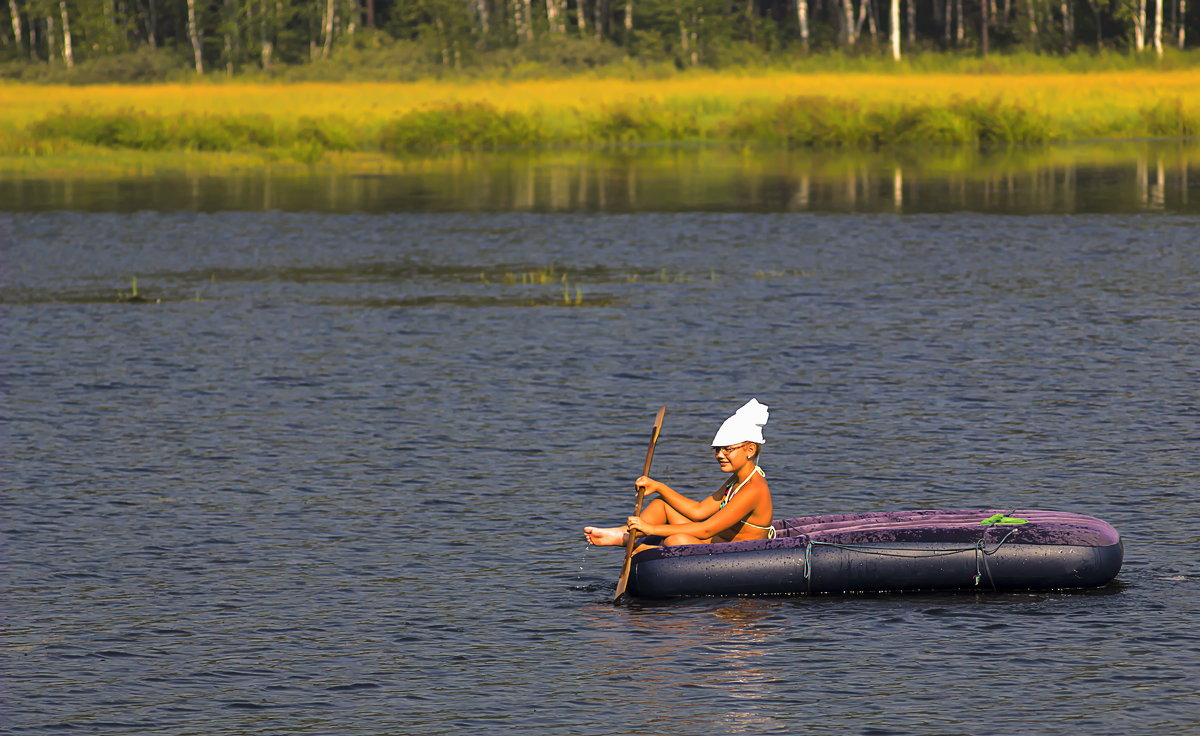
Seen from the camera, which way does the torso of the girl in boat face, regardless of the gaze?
to the viewer's left
